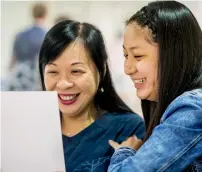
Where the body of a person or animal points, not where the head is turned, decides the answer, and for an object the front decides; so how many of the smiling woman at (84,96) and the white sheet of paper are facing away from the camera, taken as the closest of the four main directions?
1

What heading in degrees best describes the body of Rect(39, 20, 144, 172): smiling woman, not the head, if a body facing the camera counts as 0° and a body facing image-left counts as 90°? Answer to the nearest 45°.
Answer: approximately 45°

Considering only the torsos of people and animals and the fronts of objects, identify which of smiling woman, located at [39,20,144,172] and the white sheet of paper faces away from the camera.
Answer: the white sheet of paper

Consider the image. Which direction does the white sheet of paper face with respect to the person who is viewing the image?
facing away from the viewer

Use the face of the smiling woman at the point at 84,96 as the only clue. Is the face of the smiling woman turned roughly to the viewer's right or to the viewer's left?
to the viewer's left
